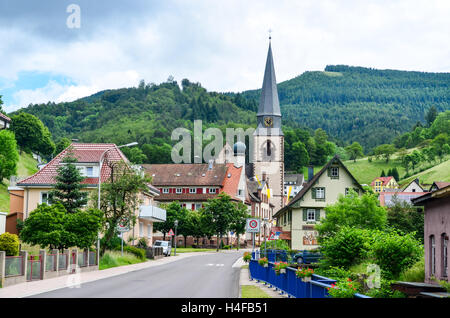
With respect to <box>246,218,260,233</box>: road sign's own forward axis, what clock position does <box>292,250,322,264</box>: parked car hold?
The parked car is roughly at 7 o'clock from the road sign.

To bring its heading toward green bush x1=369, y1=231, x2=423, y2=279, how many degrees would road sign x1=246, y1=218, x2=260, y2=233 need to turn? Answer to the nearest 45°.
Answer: approximately 45° to its left

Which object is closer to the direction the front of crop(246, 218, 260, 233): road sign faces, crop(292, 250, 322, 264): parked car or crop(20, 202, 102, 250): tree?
the tree

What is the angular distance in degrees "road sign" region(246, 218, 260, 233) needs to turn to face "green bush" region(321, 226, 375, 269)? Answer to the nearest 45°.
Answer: approximately 45° to its left

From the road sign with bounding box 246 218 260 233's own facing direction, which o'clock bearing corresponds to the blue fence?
The blue fence is roughly at 12 o'clock from the road sign.

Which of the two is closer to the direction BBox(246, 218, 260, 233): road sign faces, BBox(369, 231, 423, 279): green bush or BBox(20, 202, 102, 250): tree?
the green bush

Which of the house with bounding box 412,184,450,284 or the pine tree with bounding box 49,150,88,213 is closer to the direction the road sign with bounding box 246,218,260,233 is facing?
the house

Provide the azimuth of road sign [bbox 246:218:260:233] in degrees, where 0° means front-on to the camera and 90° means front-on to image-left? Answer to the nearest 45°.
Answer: approximately 0°

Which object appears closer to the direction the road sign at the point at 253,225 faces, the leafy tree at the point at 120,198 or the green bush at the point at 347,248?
the green bush

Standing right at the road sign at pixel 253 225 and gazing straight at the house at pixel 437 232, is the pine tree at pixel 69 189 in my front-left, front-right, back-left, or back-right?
back-right

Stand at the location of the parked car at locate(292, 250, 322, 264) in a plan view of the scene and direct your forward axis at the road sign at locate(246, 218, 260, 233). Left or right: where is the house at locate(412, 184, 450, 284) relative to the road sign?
left
